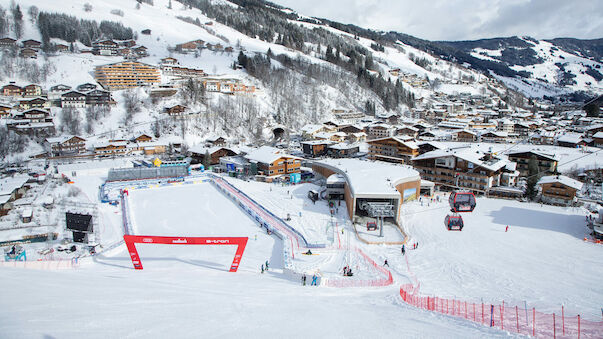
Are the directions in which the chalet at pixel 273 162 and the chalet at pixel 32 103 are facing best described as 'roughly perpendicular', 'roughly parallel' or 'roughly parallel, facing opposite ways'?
roughly parallel

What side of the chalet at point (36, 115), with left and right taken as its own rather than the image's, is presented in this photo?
front

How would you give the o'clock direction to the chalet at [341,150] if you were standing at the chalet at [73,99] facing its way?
the chalet at [341,150] is roughly at 10 o'clock from the chalet at [73,99].

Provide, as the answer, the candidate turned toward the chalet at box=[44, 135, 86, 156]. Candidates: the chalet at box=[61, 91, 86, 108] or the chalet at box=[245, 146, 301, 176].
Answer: the chalet at box=[61, 91, 86, 108]

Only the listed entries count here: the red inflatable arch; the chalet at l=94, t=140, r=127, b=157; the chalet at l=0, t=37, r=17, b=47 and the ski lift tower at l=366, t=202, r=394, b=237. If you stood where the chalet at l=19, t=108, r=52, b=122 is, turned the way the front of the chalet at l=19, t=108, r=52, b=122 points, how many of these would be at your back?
1

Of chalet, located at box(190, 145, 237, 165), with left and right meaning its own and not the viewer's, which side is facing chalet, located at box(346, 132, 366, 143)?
left

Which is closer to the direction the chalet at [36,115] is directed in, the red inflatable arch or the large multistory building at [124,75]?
the red inflatable arch

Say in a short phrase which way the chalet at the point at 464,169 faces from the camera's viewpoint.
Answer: facing the viewer and to the left of the viewer

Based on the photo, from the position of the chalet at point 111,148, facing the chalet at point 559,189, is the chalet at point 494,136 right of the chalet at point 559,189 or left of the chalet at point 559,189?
left

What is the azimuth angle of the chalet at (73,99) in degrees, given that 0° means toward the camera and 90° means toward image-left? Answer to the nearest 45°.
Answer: approximately 0°

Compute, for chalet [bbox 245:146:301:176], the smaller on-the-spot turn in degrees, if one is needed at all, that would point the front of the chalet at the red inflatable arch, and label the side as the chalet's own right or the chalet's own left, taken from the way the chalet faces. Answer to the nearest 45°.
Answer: approximately 45° to the chalet's own right

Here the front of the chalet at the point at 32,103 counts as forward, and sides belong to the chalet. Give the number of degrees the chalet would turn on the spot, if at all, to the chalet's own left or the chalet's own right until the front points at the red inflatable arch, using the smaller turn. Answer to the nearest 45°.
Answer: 0° — it already faces it

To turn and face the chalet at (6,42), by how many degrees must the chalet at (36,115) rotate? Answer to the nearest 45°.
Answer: approximately 180°

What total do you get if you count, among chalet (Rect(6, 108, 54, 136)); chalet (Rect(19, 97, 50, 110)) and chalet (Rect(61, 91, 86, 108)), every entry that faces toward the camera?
3
